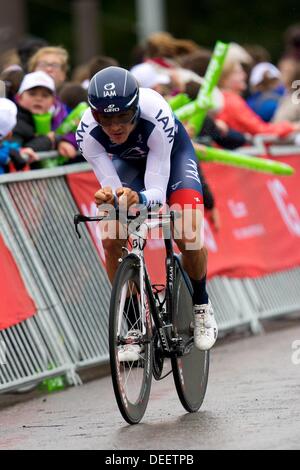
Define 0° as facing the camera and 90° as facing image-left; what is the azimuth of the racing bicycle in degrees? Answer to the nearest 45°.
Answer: approximately 0°

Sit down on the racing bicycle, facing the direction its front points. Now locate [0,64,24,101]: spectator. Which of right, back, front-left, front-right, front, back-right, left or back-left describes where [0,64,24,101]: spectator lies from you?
back

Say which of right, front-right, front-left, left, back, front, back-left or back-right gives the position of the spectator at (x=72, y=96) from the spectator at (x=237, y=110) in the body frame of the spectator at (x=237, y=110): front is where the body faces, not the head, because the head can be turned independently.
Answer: right

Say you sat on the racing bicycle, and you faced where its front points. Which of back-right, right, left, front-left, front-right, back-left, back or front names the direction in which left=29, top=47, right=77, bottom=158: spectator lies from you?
back

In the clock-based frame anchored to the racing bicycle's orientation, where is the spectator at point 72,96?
The spectator is roughly at 6 o'clock from the racing bicycle.

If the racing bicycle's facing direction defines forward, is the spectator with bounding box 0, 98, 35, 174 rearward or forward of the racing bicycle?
rearward

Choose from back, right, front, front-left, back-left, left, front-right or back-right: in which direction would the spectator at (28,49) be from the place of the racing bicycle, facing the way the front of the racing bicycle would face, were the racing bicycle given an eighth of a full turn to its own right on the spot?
back-right
